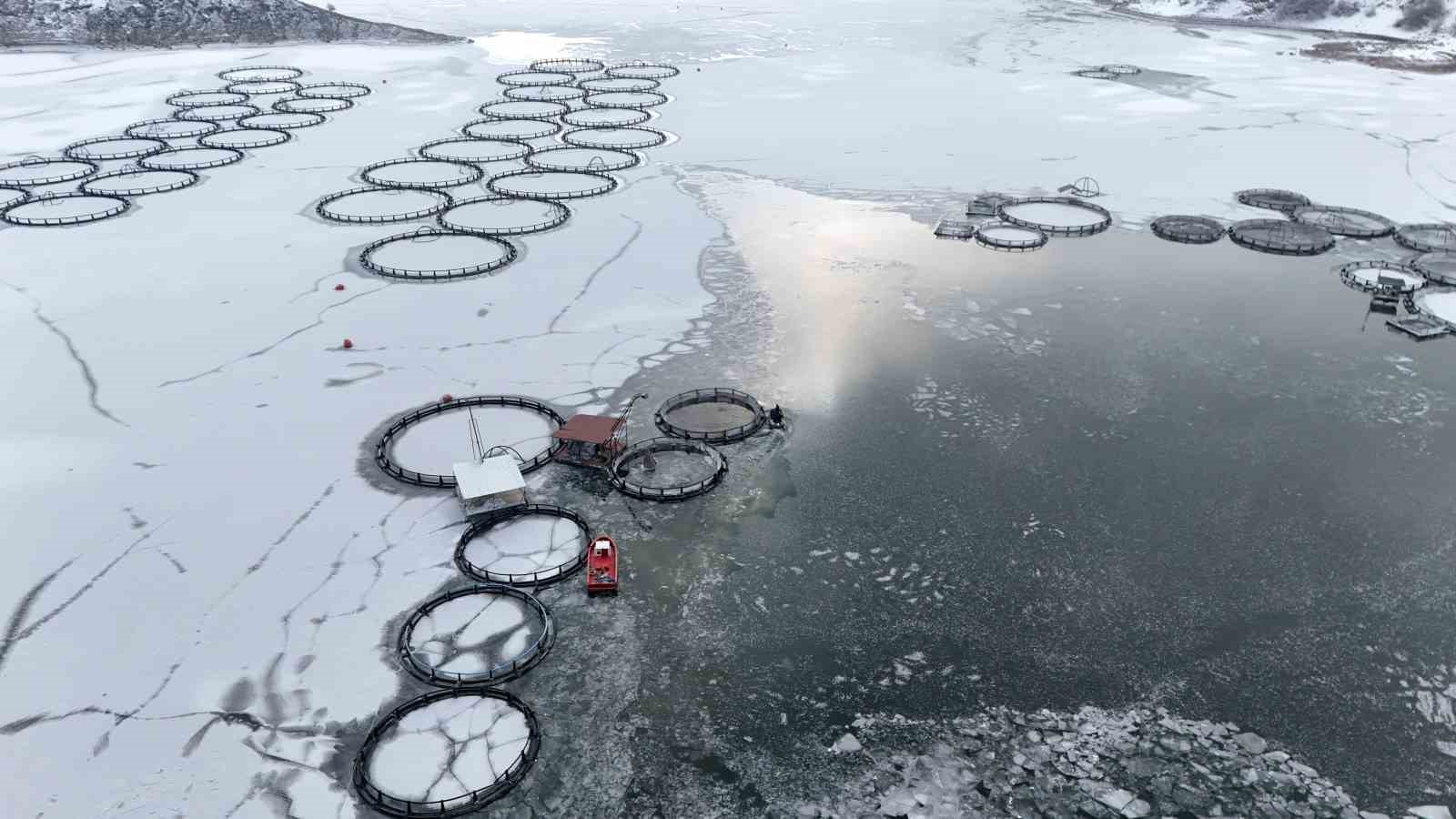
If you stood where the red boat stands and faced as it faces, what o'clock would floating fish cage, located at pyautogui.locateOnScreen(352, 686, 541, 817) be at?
The floating fish cage is roughly at 7 o'clock from the red boat.

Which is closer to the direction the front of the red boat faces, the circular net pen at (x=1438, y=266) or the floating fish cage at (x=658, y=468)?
the floating fish cage

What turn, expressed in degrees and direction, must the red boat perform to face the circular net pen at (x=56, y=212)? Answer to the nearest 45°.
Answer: approximately 45° to its left

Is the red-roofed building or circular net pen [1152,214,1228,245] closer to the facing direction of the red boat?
the red-roofed building

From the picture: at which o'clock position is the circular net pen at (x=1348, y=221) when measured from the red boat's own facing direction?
The circular net pen is roughly at 2 o'clock from the red boat.

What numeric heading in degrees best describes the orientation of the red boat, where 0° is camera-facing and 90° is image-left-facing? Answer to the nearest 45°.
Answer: approximately 180°

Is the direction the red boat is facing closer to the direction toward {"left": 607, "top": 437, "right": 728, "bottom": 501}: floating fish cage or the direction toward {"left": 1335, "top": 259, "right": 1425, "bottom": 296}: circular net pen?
the floating fish cage

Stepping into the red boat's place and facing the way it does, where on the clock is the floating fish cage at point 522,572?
The floating fish cage is roughly at 10 o'clock from the red boat.

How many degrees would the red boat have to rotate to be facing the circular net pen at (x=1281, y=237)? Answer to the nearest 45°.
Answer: approximately 45° to its right
